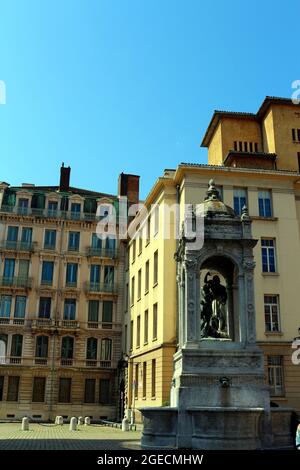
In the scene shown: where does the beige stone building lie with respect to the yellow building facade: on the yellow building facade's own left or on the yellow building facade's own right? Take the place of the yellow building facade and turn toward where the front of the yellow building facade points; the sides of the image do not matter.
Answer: on the yellow building facade's own right

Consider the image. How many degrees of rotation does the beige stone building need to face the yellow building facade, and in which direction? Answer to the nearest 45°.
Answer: approximately 45° to its left
